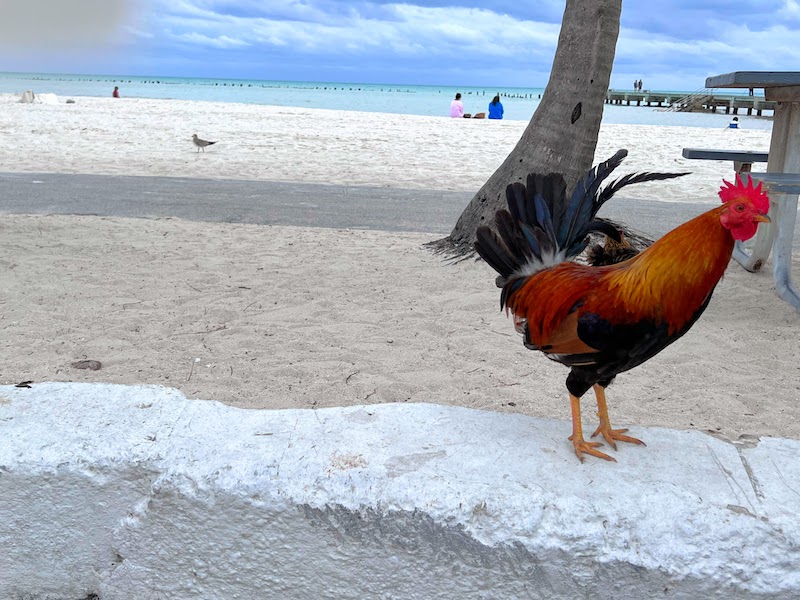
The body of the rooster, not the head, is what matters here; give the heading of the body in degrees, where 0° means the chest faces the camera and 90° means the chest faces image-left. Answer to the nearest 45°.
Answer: approximately 270°

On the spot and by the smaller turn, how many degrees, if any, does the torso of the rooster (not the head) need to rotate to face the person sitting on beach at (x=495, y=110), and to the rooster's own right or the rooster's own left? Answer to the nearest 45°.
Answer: approximately 90° to the rooster's own left

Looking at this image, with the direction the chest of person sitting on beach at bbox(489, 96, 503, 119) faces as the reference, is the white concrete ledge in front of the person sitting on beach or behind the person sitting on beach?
behind

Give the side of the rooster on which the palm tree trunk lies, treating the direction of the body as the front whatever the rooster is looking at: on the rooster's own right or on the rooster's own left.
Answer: on the rooster's own left

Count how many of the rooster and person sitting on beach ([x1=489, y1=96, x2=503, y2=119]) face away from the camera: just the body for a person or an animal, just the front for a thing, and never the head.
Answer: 1

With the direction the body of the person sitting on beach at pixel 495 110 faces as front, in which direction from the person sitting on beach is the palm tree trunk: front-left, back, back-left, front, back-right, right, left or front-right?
back

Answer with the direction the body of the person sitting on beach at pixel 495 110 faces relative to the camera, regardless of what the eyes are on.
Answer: away from the camera

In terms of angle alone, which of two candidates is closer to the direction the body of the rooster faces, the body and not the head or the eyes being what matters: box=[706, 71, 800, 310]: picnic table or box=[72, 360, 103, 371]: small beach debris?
the picnic table

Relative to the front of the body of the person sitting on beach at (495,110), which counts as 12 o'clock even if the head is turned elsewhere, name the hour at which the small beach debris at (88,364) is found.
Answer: The small beach debris is roughly at 6 o'clock from the person sitting on beach.

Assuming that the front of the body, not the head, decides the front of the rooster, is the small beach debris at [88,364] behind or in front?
behind

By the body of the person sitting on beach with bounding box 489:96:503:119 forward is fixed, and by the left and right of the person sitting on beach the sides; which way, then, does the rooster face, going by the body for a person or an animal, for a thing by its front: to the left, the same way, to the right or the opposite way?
to the right
